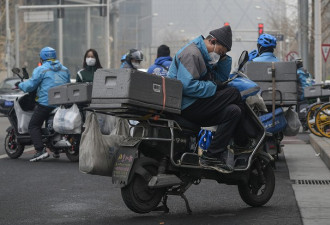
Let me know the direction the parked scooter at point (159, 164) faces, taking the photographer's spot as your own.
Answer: facing away from the viewer and to the right of the viewer

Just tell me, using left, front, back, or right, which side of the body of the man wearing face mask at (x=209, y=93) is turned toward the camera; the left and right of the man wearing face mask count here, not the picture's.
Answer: right

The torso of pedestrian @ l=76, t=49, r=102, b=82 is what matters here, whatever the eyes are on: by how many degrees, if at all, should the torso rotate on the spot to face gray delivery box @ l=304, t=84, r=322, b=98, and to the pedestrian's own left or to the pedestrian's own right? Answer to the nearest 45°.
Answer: approximately 135° to the pedestrian's own left

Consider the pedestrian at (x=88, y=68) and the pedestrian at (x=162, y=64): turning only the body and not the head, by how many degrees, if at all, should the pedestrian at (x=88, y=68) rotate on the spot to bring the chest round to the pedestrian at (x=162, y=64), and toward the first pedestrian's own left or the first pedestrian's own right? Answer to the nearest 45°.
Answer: approximately 90° to the first pedestrian's own left

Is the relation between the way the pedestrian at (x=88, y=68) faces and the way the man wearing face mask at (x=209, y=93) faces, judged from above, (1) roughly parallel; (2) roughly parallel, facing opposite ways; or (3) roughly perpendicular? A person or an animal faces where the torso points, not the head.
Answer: roughly perpendicular

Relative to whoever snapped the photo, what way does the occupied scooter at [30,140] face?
facing away from the viewer and to the left of the viewer

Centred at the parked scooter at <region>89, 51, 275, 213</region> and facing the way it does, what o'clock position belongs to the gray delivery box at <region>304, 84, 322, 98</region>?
The gray delivery box is roughly at 11 o'clock from the parked scooter.

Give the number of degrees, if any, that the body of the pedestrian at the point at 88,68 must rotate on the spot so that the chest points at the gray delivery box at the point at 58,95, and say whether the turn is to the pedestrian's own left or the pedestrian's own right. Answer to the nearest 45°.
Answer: approximately 45° to the pedestrian's own right

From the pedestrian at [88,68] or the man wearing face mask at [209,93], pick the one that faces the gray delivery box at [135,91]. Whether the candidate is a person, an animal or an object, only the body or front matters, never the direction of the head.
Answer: the pedestrian

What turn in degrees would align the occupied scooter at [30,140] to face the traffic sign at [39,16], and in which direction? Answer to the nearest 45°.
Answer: approximately 45° to its right

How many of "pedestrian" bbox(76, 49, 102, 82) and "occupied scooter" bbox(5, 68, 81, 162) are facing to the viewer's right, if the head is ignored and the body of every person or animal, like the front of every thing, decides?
0

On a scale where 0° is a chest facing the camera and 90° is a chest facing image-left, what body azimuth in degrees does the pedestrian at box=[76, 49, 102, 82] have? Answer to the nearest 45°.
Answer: approximately 0°

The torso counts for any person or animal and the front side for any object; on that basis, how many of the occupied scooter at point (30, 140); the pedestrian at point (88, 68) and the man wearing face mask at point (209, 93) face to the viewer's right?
1

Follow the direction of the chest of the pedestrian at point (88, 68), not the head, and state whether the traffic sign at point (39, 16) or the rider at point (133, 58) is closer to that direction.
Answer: the rider

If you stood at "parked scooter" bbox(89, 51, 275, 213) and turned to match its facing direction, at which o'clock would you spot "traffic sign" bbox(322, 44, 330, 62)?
The traffic sign is roughly at 11 o'clock from the parked scooter.

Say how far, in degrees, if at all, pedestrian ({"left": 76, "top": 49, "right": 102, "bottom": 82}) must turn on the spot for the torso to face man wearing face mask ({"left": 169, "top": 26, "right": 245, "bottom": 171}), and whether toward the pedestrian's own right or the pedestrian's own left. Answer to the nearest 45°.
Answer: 0° — they already face them

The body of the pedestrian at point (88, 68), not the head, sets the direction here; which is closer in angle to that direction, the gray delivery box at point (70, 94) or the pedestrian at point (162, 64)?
the gray delivery box
